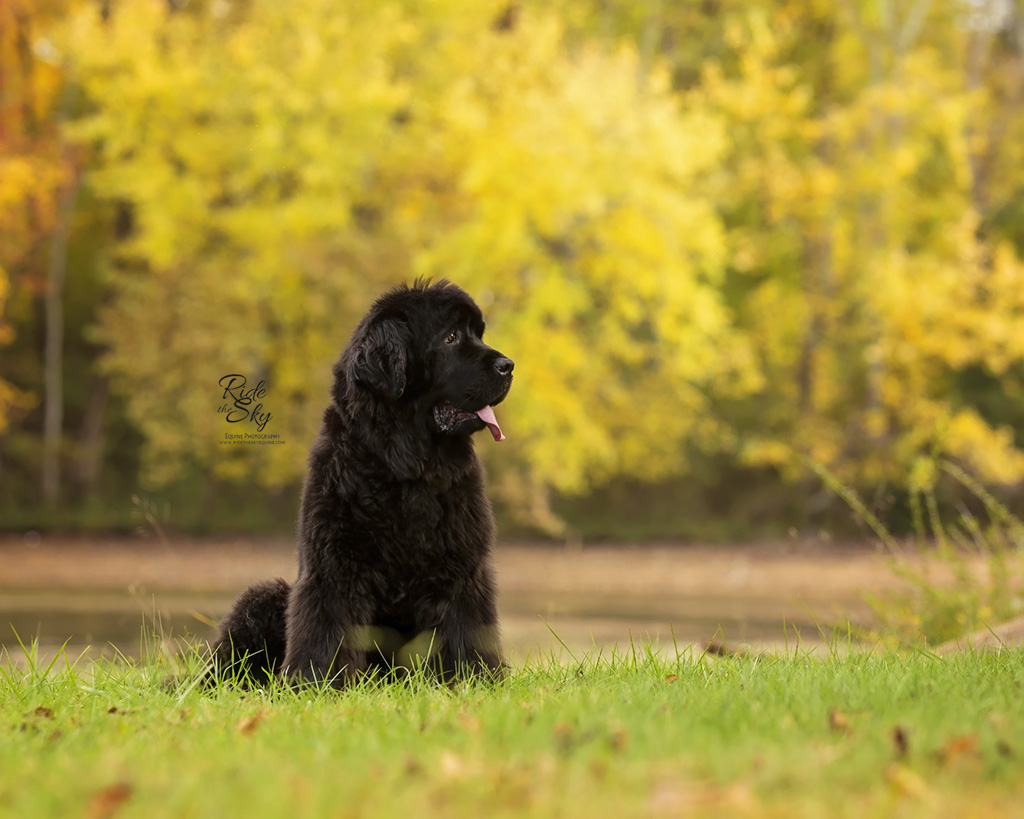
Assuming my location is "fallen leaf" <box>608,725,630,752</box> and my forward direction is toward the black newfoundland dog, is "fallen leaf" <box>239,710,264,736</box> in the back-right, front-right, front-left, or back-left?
front-left

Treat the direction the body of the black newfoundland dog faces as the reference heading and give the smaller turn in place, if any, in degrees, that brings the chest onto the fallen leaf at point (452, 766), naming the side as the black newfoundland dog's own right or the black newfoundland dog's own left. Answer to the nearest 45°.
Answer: approximately 45° to the black newfoundland dog's own right

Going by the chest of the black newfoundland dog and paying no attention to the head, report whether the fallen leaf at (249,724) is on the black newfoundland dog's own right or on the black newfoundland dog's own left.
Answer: on the black newfoundland dog's own right

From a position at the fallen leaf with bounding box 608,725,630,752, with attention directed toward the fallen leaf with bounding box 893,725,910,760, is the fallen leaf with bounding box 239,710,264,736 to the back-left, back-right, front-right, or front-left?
back-left

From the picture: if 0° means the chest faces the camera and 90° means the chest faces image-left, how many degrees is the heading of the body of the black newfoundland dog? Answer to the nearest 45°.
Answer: approximately 315°

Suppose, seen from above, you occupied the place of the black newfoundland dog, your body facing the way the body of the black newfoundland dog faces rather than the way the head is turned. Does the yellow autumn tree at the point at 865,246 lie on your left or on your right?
on your left

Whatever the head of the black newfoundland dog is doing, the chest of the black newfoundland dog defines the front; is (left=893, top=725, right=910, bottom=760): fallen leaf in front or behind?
in front
